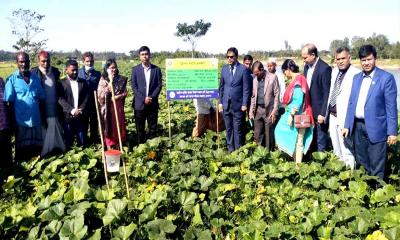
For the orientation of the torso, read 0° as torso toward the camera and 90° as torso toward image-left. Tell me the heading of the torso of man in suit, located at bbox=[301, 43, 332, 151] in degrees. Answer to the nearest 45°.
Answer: approximately 45°

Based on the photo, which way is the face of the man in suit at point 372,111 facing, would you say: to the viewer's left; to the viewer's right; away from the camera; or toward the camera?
toward the camera

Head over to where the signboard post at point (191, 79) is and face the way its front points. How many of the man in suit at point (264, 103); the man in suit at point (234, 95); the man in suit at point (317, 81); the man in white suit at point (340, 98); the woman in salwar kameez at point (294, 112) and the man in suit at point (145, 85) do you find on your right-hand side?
1

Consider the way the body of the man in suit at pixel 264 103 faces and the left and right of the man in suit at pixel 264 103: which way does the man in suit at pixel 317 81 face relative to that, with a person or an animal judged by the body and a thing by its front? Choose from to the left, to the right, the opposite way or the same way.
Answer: the same way

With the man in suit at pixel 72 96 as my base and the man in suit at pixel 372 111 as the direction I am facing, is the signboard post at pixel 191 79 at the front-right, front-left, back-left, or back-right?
front-left

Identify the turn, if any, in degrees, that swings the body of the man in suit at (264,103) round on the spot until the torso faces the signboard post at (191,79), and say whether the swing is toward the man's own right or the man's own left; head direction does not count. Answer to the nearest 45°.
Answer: approximately 45° to the man's own right

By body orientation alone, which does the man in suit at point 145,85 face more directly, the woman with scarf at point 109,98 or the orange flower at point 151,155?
the orange flower

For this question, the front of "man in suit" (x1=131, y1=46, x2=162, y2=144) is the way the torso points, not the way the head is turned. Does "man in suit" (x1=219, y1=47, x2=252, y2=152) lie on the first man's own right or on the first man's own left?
on the first man's own left

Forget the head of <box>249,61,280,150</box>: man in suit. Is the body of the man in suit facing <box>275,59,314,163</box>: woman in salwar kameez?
no

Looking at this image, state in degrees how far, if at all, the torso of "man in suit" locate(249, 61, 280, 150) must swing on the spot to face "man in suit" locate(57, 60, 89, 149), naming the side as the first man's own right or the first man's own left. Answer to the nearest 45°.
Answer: approximately 45° to the first man's own right

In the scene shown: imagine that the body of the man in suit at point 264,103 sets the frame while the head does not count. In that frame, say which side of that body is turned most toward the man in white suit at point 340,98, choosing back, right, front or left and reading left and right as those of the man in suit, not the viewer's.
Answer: left

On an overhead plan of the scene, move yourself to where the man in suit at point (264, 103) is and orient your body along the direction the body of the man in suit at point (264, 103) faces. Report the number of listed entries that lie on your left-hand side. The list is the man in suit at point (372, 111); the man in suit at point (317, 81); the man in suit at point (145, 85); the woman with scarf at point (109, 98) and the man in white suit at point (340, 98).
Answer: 3

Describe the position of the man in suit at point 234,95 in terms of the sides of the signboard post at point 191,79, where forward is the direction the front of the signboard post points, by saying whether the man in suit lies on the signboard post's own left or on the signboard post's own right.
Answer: on the signboard post's own left

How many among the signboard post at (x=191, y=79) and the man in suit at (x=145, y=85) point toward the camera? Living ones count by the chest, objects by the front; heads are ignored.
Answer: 2

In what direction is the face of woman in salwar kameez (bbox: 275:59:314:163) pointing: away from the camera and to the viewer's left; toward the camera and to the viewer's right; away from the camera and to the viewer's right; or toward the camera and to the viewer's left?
toward the camera and to the viewer's left

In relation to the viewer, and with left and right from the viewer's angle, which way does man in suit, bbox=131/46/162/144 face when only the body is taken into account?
facing the viewer

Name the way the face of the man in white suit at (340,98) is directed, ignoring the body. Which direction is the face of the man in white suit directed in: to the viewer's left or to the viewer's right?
to the viewer's left
